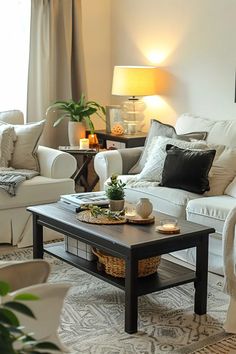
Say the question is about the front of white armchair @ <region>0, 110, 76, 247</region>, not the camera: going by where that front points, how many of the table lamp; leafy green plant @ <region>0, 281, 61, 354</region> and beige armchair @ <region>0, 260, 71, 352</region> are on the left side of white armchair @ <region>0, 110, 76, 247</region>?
1

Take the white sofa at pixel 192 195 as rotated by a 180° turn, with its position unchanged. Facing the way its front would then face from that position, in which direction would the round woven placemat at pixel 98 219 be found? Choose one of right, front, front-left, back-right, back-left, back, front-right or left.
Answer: back

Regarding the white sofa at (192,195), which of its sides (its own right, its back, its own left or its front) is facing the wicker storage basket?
front

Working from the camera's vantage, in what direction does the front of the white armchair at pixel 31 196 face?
facing the viewer and to the right of the viewer

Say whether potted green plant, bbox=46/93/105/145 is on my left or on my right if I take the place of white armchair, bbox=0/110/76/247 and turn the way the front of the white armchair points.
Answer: on my left

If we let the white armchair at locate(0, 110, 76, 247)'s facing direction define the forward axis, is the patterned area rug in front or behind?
in front

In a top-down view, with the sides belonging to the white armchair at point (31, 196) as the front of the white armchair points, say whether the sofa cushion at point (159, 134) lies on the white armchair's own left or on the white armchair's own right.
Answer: on the white armchair's own left

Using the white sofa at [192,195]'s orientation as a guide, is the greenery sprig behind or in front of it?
in front

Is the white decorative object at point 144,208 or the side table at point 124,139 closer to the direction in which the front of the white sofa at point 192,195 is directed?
the white decorative object

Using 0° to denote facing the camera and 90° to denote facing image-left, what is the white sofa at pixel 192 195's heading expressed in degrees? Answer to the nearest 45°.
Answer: approximately 45°

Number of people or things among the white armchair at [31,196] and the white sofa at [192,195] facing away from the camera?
0

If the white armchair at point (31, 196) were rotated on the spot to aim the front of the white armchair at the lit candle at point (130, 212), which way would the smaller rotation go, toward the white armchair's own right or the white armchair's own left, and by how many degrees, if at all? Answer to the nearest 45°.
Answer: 0° — it already faces it

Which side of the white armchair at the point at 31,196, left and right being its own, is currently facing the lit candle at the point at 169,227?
front

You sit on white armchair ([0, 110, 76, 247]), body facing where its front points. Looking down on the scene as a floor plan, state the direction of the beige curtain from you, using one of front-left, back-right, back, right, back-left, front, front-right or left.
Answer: back-left

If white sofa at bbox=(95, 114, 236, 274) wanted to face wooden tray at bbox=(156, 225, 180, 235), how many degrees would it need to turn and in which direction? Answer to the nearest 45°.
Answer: approximately 45° to its left

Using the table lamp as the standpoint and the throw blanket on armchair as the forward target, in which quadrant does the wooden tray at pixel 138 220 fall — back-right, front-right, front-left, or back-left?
front-left

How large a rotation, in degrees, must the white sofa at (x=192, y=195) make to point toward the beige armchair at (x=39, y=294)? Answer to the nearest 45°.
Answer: approximately 45° to its left

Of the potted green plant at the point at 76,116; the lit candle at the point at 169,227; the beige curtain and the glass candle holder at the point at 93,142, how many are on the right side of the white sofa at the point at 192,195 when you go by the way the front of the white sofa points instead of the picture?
3

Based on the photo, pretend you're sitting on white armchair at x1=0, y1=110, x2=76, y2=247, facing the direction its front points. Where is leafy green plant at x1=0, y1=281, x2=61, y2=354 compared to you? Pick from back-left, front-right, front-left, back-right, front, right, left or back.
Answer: front-right

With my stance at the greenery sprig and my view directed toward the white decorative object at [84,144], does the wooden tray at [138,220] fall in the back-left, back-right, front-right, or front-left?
back-right
